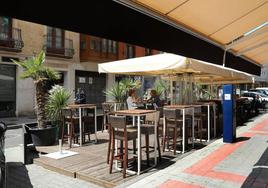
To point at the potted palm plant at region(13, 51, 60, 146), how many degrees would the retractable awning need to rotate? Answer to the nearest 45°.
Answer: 0° — it already faces it

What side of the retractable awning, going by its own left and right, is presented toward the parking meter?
right

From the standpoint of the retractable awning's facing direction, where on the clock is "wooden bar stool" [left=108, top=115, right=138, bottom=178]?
The wooden bar stool is roughly at 1 o'clock from the retractable awning.

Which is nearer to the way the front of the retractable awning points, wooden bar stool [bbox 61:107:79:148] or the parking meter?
the wooden bar stool

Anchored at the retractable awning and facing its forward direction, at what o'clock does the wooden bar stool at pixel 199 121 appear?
The wooden bar stool is roughly at 2 o'clock from the retractable awning.

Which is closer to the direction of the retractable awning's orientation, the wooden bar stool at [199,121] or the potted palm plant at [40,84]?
the potted palm plant

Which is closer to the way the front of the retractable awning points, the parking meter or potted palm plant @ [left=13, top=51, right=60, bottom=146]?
the potted palm plant

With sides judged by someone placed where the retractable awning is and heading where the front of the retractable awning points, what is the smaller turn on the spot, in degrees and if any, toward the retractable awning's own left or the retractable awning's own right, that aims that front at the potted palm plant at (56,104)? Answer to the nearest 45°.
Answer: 0° — it already faces it

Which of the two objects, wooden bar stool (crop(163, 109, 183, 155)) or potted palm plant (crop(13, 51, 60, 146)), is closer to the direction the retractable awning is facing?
the potted palm plant

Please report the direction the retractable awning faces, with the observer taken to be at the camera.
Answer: facing away from the viewer and to the left of the viewer

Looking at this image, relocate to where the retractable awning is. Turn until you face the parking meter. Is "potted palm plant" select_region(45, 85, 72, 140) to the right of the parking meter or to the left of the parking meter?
left

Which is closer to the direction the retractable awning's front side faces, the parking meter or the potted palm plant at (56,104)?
the potted palm plant
